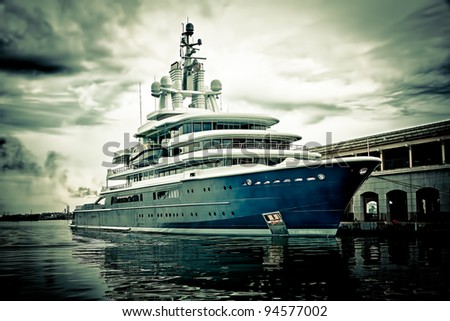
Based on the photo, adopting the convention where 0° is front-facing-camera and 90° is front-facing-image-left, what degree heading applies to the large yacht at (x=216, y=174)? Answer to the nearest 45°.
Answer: approximately 315°
